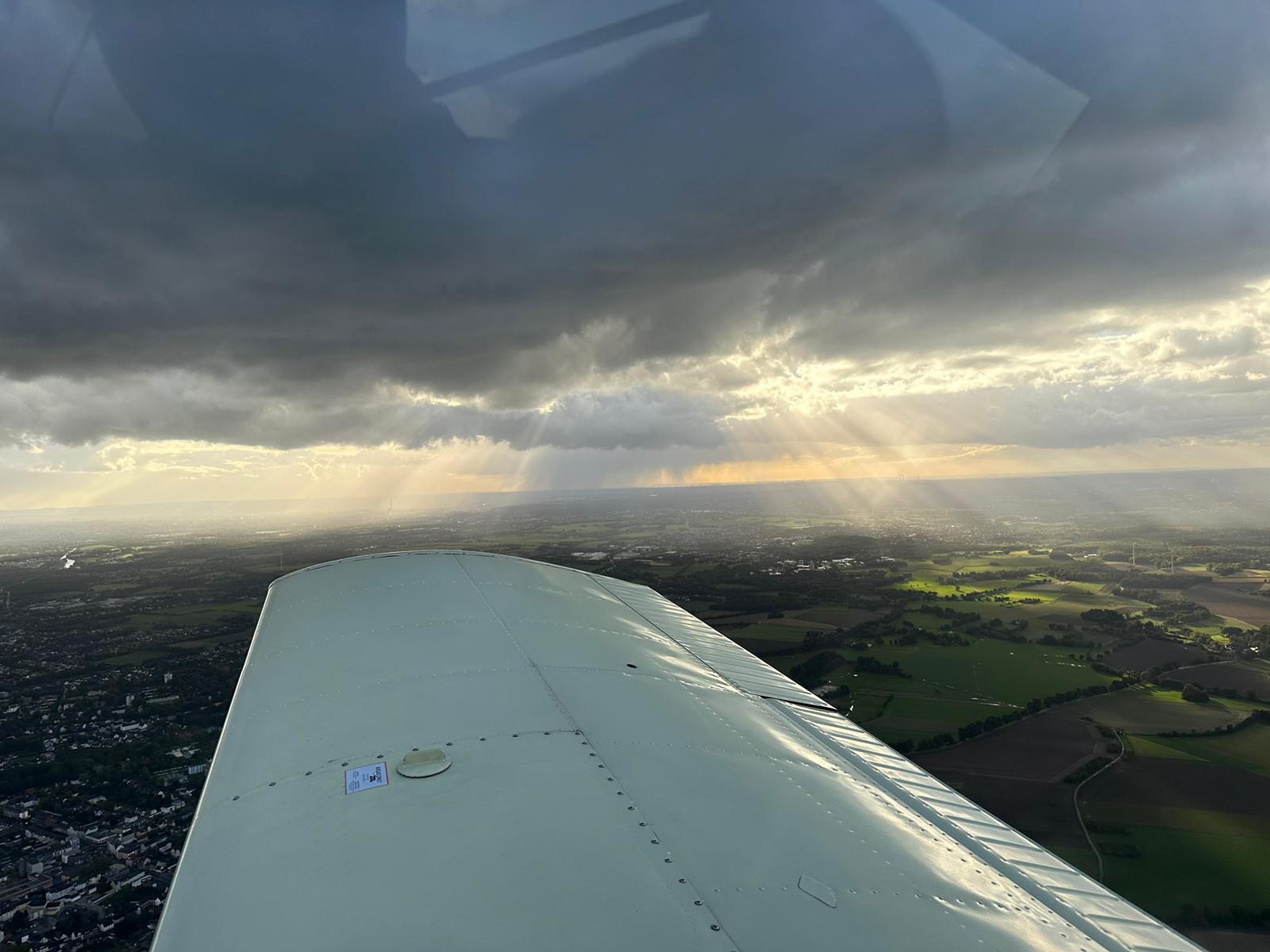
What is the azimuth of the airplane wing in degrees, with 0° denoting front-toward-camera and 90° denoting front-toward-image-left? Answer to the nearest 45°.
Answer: approximately 90°
